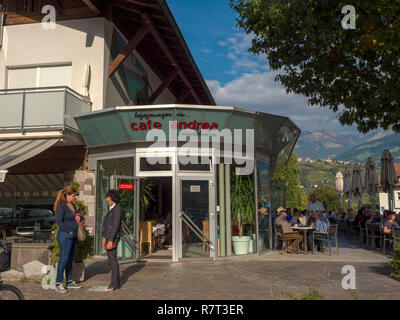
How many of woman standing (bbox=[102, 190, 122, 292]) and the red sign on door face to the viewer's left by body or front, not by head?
1

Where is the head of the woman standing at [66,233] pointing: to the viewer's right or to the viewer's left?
to the viewer's right

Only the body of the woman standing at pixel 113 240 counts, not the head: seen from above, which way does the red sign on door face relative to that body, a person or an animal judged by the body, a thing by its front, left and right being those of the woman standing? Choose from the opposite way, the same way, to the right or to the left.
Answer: to the left

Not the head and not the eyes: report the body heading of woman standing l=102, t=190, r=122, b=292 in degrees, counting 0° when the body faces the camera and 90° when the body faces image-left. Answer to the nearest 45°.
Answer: approximately 90°

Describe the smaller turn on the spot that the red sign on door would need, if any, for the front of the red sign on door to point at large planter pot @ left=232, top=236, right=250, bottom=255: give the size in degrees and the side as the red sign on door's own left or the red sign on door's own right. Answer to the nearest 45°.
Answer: approximately 90° to the red sign on door's own left

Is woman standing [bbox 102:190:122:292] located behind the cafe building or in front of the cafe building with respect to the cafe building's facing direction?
in front

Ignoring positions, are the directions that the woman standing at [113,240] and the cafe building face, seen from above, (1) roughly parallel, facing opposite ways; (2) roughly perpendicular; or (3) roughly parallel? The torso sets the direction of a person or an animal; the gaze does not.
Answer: roughly perpendicular
